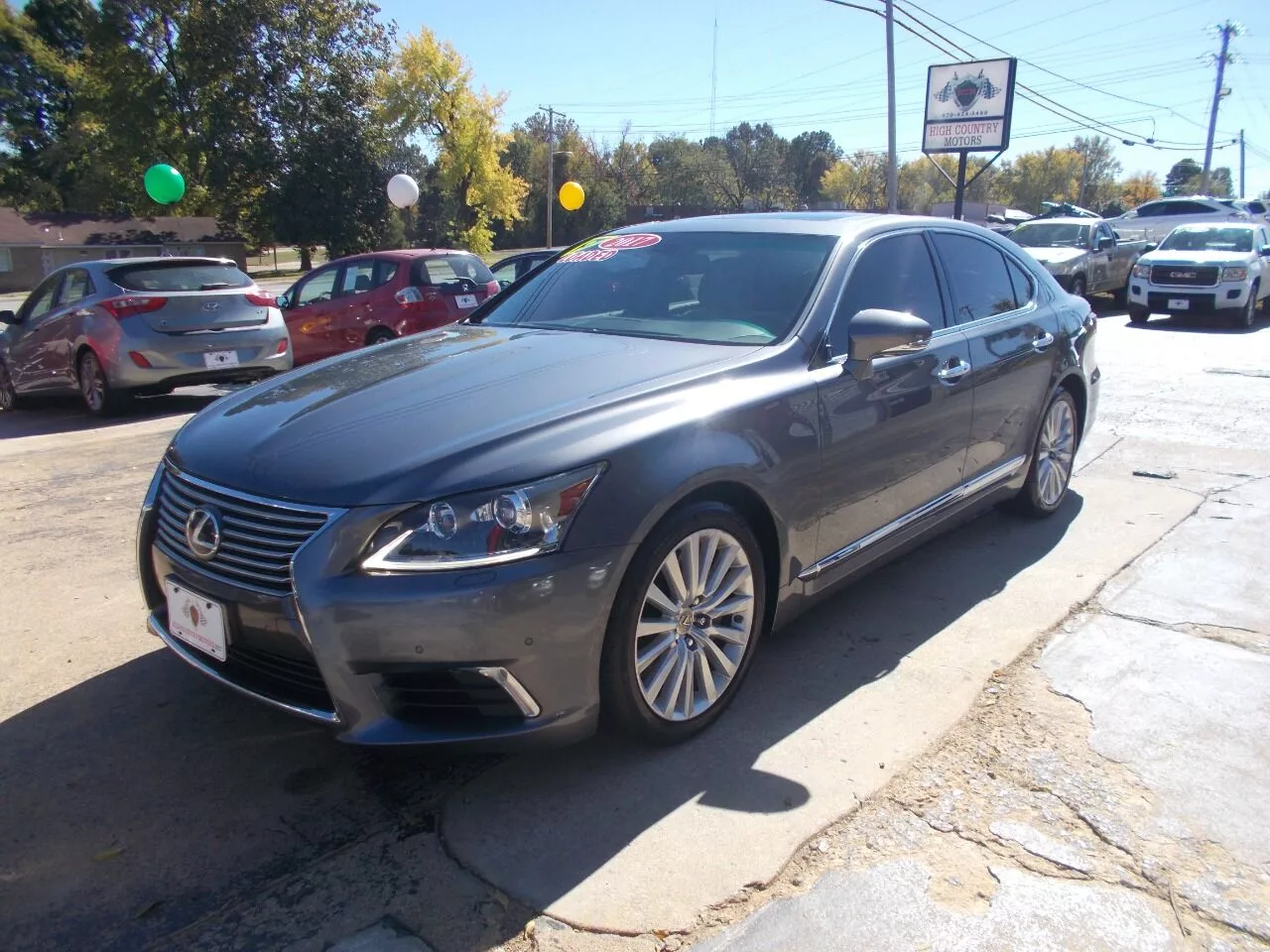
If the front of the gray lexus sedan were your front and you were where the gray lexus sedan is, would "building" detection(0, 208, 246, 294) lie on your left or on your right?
on your right

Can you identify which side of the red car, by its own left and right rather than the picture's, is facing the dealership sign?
right

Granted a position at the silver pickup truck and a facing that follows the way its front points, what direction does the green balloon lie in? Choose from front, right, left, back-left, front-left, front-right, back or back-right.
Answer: front-right

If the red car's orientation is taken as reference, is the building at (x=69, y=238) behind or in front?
in front

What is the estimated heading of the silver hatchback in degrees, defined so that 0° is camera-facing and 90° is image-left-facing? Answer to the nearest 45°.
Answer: approximately 135°

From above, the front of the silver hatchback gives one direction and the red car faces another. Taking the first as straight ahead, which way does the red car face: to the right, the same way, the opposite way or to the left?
the same way

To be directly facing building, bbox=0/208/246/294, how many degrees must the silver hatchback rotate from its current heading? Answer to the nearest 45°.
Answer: approximately 45° to its right

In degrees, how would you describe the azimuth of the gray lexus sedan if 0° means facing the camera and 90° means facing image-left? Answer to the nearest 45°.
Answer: approximately 45°

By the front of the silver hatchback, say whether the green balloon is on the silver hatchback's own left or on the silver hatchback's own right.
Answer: on the silver hatchback's own right

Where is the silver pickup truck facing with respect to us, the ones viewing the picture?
facing the viewer and to the left of the viewer

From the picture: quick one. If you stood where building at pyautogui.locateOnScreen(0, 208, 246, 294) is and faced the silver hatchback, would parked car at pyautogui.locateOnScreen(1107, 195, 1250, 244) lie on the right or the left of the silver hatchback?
left

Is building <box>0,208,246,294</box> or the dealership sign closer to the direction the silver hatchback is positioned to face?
the building

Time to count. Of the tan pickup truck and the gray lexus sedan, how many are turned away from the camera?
0
